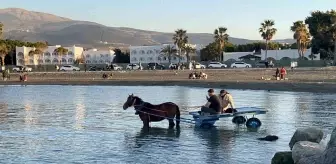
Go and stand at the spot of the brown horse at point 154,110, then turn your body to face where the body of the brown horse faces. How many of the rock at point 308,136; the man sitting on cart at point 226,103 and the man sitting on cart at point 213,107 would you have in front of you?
0

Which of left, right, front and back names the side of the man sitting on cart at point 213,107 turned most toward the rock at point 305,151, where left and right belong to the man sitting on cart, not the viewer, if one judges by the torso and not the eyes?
left

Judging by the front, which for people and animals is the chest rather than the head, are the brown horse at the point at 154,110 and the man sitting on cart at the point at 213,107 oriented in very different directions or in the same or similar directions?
same or similar directions

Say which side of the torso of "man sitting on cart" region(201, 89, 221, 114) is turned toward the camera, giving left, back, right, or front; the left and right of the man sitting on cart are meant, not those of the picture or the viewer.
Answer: left

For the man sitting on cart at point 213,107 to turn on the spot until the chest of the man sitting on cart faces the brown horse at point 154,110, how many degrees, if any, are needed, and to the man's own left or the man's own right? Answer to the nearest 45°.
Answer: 0° — they already face it

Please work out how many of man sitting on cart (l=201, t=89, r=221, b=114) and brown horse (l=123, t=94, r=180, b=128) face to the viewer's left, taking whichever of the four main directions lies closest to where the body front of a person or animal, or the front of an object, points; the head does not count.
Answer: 2

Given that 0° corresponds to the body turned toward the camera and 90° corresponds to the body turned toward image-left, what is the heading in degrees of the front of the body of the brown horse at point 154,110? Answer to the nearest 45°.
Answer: approximately 90°
